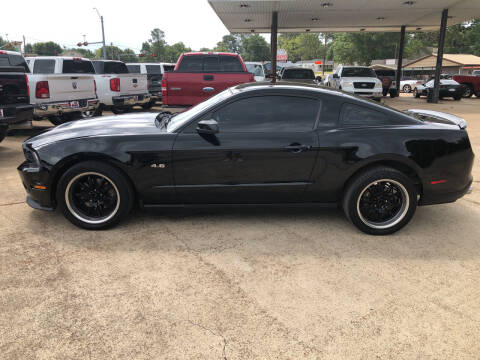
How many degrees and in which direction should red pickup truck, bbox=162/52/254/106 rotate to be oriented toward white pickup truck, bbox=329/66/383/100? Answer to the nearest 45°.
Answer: approximately 45° to its right

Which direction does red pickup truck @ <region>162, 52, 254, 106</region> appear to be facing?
away from the camera

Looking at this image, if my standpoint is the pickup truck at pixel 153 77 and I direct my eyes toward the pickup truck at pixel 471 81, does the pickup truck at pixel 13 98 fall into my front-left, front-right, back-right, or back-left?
back-right

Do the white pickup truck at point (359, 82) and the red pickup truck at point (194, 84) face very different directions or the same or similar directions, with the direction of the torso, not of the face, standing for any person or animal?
very different directions

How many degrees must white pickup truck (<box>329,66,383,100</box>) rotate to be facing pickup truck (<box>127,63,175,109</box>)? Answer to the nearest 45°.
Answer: approximately 90° to its right

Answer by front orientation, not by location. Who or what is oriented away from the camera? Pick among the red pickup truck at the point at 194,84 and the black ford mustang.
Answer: the red pickup truck

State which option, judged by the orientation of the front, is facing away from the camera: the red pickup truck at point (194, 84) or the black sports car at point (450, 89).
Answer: the red pickup truck

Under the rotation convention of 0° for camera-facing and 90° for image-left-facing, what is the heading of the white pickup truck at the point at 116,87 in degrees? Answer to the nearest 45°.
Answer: approximately 135°

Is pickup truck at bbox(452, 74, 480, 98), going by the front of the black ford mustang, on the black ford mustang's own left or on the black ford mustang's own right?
on the black ford mustang's own right

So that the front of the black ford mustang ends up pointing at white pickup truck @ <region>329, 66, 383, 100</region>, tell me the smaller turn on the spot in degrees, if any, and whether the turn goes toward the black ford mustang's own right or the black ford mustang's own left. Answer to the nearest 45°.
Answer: approximately 90° to the black ford mustang's own right
